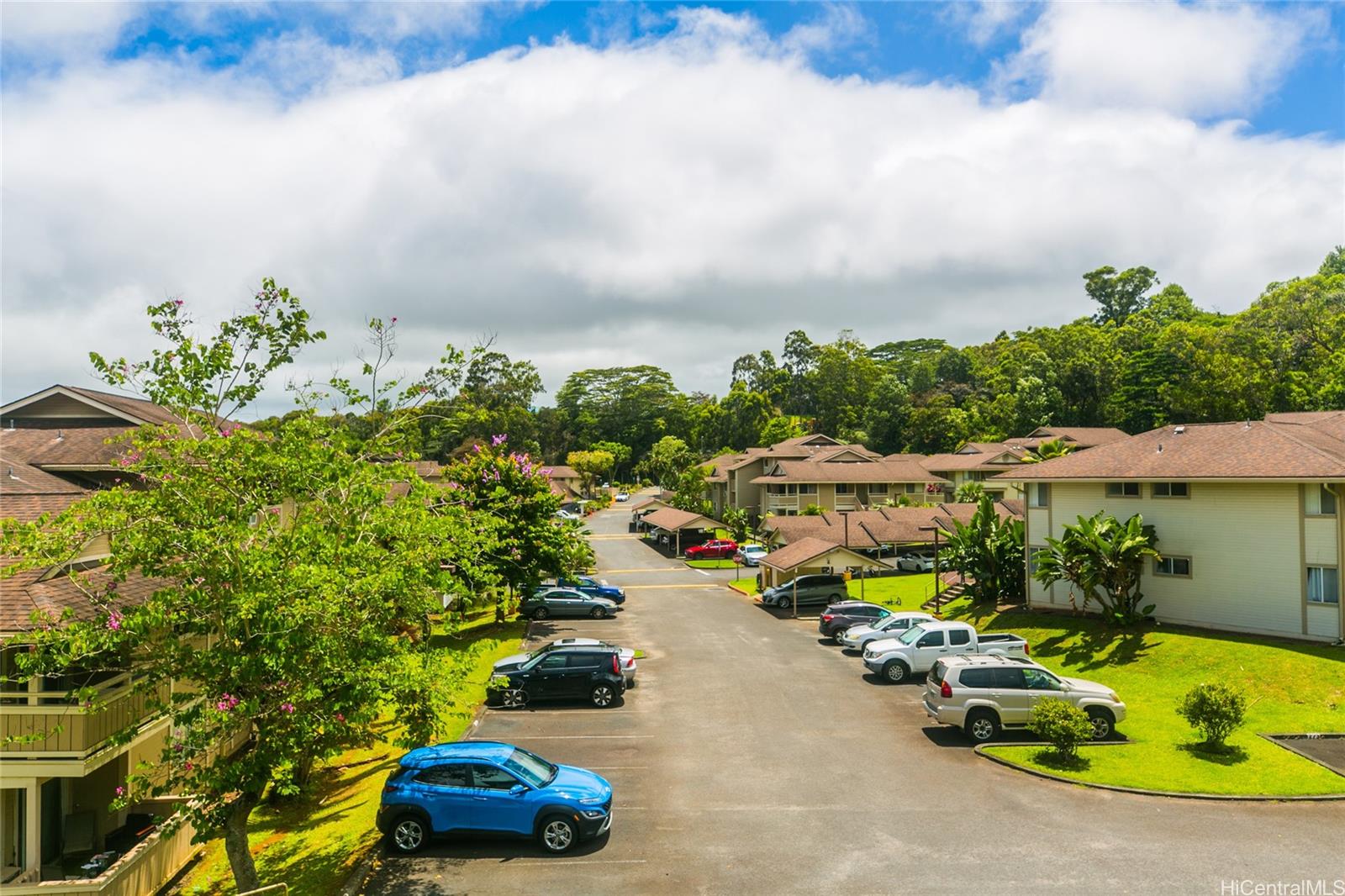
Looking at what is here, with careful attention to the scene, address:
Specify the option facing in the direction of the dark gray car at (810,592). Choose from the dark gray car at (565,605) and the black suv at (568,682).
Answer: the dark gray car at (565,605)

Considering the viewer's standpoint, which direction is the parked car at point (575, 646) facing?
facing to the left of the viewer

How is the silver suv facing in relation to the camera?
to the viewer's right

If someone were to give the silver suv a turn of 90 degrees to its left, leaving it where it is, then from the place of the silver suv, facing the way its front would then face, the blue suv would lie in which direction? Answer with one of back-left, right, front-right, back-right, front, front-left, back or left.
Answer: back-left

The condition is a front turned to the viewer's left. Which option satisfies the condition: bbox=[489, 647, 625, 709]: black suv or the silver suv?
the black suv

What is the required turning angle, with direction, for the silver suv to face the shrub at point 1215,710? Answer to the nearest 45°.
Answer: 0° — it already faces it

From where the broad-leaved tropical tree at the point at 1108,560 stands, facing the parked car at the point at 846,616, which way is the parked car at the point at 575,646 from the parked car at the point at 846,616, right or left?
left

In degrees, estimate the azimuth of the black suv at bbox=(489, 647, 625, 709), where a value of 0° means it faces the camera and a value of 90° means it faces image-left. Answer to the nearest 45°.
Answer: approximately 90°
